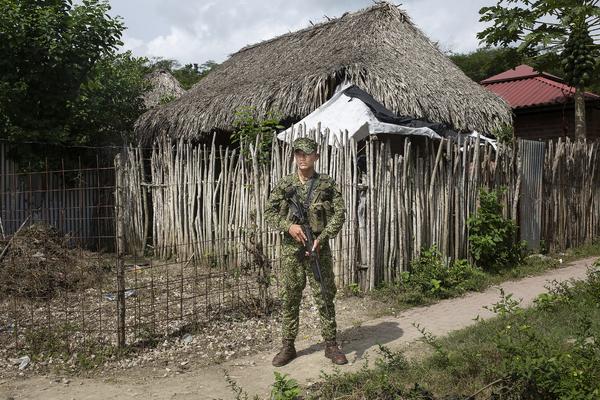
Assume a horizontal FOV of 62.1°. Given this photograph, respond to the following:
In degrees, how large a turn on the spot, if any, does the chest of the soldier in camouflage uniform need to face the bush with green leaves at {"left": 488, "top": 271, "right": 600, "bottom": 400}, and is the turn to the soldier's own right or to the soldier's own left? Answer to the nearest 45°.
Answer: approximately 45° to the soldier's own left

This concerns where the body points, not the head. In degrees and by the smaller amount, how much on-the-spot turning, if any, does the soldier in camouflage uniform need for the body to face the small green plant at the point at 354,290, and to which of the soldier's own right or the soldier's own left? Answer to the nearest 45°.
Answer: approximately 180°

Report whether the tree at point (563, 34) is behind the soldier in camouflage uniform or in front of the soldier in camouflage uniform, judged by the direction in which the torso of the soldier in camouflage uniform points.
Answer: behind

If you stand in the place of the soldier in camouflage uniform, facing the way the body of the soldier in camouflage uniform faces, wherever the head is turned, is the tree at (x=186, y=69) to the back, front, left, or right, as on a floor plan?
back

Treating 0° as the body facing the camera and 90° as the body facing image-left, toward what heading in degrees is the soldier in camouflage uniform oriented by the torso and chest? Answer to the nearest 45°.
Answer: approximately 0°

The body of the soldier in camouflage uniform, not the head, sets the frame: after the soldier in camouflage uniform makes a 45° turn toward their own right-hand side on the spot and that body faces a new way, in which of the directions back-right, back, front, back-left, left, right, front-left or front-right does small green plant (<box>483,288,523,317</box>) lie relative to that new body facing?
back-left

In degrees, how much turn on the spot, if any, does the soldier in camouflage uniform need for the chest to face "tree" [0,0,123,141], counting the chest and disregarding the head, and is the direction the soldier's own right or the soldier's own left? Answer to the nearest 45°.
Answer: approximately 135° to the soldier's own right

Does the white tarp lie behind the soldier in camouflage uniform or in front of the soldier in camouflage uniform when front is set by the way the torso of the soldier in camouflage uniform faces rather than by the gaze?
behind

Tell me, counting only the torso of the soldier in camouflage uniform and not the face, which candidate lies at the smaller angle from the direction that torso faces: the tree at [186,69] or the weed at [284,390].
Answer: the weed

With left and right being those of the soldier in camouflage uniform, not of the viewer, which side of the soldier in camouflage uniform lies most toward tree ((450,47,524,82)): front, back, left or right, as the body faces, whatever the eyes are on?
back

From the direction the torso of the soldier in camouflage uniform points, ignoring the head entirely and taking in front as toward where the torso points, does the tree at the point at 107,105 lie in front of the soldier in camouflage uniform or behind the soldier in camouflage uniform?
behind

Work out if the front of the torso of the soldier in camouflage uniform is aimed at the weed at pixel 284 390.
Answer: yes

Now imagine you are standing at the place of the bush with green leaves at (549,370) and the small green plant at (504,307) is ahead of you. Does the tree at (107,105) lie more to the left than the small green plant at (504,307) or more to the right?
left
